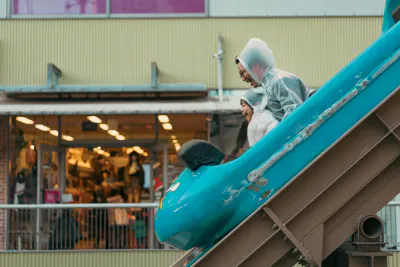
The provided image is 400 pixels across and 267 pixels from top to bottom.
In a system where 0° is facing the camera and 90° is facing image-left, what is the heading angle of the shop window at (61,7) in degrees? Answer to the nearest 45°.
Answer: approximately 0°

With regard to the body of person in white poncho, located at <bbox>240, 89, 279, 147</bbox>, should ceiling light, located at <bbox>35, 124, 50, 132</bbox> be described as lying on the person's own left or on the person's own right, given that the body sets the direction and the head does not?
on the person's own right

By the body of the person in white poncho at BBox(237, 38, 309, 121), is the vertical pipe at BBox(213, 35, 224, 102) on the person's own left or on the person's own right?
on the person's own right

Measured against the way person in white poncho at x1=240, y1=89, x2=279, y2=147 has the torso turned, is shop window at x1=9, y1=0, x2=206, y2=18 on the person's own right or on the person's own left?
on the person's own right

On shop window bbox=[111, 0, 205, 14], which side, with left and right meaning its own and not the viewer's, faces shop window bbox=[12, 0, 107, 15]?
right

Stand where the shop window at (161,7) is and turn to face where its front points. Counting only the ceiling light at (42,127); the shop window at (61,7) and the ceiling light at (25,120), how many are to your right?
3
